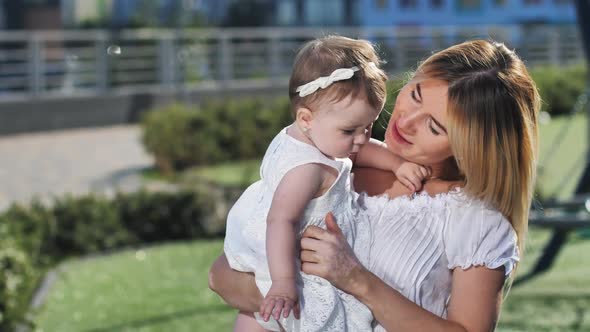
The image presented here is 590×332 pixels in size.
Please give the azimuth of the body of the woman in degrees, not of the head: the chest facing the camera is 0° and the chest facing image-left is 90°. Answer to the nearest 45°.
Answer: approximately 45°

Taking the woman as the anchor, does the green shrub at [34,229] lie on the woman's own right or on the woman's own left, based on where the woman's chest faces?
on the woman's own right

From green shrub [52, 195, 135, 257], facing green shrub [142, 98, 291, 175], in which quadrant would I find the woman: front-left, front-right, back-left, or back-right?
back-right

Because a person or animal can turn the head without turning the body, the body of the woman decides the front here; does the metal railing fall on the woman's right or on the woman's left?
on the woman's right

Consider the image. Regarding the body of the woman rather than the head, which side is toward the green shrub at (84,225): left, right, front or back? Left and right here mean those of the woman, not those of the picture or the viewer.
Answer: right

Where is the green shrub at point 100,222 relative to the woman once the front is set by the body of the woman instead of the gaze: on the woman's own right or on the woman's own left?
on the woman's own right

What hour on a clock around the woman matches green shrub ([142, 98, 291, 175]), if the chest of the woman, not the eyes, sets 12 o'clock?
The green shrub is roughly at 4 o'clock from the woman.
